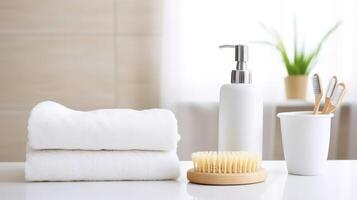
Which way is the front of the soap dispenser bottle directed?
to the viewer's left
